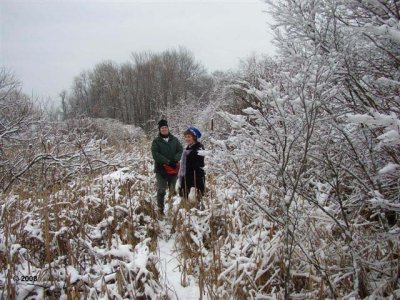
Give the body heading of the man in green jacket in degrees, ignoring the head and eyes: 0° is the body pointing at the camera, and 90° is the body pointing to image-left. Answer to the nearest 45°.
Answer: approximately 0°

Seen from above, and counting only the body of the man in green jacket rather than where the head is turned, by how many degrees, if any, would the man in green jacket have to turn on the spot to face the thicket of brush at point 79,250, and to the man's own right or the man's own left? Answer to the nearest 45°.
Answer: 0° — they already face it
